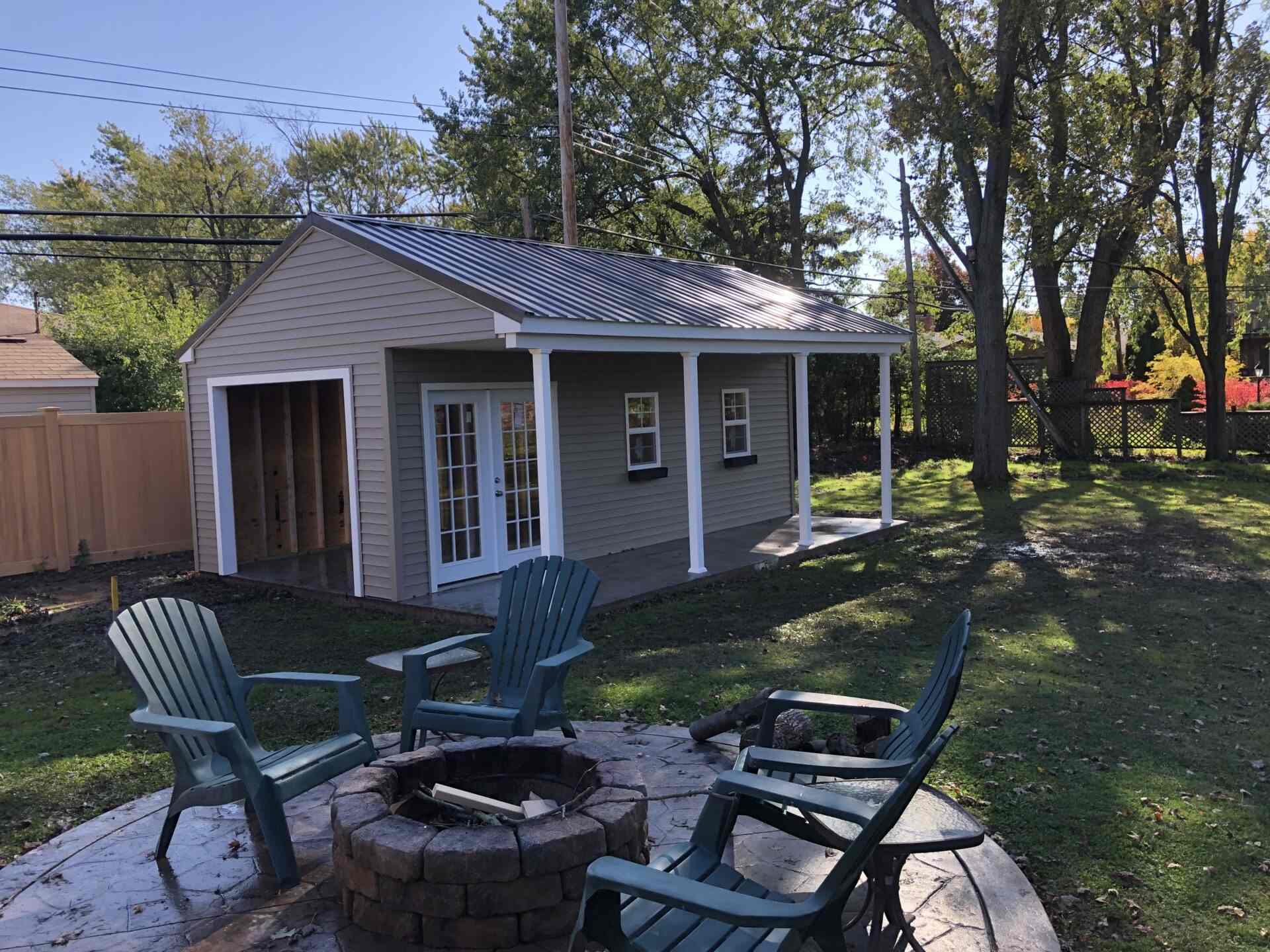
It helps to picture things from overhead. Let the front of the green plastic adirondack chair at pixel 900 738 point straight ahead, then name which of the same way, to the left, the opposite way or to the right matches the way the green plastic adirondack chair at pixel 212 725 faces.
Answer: the opposite way

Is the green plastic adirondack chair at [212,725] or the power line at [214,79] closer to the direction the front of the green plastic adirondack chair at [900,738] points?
the green plastic adirondack chair

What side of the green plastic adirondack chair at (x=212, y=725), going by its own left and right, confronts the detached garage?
left

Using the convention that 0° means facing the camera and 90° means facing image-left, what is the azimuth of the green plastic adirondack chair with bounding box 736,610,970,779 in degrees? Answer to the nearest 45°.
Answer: approximately 90°

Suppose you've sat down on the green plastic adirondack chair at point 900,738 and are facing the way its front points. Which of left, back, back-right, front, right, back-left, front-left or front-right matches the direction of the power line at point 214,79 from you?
front-right

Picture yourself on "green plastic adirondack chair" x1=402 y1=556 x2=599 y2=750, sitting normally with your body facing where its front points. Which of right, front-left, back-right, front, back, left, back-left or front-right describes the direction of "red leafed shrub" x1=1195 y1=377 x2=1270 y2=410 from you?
back

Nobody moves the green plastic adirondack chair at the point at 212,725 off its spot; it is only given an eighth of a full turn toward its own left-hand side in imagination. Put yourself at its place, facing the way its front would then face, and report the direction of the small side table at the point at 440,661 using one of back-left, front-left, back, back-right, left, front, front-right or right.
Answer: front-left

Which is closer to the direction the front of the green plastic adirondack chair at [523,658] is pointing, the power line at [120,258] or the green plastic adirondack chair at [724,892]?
the green plastic adirondack chair

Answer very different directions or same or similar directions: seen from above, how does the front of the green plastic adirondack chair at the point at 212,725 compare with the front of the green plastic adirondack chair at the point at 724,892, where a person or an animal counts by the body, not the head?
very different directions

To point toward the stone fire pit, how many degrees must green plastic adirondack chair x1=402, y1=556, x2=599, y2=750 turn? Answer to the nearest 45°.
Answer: approximately 45° to its left

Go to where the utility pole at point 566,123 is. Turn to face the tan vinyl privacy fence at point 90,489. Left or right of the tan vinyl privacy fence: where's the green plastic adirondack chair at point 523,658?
left

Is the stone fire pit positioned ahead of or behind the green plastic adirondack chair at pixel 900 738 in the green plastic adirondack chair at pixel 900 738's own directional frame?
ahead

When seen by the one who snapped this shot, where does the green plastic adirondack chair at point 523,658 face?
facing the viewer and to the left of the viewer

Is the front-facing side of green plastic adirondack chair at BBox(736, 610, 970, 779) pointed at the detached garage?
no

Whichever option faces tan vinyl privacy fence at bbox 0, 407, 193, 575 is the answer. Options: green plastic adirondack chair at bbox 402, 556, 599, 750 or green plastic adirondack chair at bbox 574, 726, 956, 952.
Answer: green plastic adirondack chair at bbox 574, 726, 956, 952

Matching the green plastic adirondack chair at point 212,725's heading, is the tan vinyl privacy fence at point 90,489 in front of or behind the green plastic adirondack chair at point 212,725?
behind

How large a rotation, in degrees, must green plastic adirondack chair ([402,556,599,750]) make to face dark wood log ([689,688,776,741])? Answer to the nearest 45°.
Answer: approximately 135° to its left

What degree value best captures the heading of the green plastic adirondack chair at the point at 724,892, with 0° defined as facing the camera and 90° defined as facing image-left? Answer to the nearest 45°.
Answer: approximately 135°

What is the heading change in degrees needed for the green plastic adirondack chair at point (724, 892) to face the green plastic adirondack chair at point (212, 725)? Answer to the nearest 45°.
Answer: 0° — it already faces it

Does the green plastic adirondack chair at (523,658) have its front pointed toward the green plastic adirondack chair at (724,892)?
no

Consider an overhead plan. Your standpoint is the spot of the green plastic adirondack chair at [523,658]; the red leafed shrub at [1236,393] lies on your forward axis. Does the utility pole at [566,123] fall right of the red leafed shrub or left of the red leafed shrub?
left

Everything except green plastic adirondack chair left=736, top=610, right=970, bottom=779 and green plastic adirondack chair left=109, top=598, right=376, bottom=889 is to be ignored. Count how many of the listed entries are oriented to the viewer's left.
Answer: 1

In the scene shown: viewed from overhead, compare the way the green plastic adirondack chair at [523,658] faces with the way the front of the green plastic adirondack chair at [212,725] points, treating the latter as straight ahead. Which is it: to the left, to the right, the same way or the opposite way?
to the right
